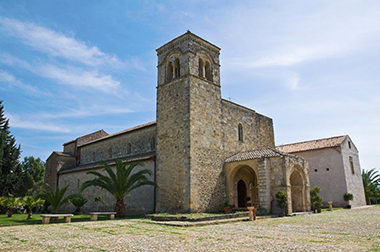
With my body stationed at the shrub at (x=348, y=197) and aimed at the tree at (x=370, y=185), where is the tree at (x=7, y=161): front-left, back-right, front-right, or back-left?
back-left

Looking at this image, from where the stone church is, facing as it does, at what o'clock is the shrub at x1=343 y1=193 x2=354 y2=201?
The shrub is roughly at 10 o'clock from the stone church.

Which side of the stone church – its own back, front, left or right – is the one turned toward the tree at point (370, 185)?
left

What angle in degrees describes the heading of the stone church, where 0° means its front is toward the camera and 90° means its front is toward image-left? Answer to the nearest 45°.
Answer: approximately 315°

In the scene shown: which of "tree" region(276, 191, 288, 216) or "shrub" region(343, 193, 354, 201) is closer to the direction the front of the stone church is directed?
the tree

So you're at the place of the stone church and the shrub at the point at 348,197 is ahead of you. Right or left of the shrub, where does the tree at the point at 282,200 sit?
right

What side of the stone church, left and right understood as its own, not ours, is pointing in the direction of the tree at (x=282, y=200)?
front

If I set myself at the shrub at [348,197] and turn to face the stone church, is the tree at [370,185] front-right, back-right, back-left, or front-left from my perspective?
back-right
